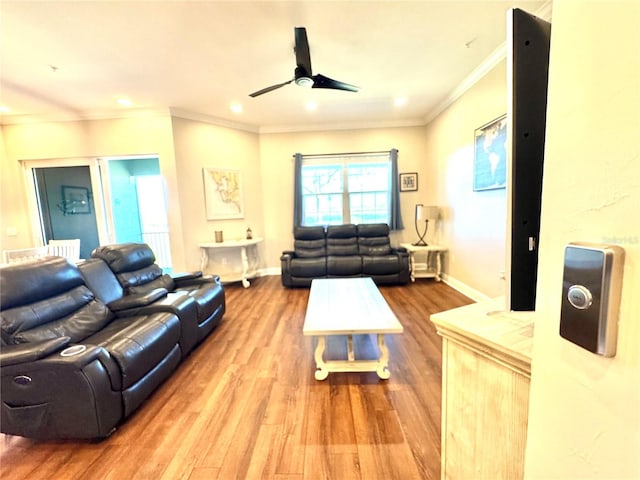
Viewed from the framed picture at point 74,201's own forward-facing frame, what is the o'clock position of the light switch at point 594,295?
The light switch is roughly at 12 o'clock from the framed picture.

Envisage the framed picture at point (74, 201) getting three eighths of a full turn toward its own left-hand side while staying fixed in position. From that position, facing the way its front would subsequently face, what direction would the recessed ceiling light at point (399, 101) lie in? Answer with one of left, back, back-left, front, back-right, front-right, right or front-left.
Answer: right

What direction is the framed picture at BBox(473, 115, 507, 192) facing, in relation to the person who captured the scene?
facing the viewer and to the left of the viewer

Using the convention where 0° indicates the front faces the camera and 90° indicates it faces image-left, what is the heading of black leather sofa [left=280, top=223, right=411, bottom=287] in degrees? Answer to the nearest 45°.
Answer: approximately 0°

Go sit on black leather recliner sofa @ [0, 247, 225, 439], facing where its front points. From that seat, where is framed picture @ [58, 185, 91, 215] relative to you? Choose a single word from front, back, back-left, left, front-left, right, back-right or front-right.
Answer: back-left

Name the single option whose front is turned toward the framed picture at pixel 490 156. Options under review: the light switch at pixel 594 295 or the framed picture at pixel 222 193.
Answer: the framed picture at pixel 222 193

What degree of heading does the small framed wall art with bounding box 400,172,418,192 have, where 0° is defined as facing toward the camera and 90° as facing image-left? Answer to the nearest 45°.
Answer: approximately 0°

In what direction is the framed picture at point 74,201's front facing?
toward the camera

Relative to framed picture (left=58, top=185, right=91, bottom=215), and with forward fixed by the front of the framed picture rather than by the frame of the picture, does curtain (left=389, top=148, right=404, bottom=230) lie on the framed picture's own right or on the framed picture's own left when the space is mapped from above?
on the framed picture's own left

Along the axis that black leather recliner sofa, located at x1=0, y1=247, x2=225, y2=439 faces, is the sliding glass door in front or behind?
behind

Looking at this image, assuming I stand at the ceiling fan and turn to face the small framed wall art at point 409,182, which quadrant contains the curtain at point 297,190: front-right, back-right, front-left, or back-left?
front-left

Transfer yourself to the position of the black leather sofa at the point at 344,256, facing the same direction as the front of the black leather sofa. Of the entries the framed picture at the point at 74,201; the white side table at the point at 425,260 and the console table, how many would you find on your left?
1

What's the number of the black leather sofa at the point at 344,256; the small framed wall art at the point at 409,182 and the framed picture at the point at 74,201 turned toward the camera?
3

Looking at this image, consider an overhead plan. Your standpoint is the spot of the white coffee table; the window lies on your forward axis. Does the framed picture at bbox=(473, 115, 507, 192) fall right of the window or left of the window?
right

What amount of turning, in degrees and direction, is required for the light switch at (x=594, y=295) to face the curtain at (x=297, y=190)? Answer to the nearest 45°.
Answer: approximately 90° to its right

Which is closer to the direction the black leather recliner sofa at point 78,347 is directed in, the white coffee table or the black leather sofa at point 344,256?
the white coffee table

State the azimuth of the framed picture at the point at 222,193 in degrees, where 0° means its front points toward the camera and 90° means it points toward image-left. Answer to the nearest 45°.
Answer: approximately 315°

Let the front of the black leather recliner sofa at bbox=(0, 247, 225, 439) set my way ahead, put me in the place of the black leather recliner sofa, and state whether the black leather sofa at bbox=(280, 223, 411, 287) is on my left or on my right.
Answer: on my left

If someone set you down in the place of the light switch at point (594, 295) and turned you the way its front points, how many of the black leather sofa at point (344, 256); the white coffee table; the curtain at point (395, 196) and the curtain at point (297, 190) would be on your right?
4

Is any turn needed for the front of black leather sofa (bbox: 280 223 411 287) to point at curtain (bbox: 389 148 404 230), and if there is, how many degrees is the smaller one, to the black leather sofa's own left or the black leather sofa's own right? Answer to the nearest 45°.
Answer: approximately 135° to the black leather sofa's own left

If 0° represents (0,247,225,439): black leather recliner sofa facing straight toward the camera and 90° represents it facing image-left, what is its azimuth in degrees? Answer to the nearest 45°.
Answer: approximately 315°
